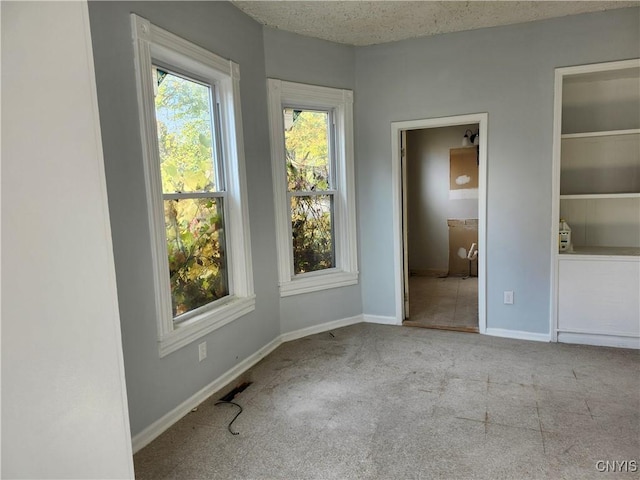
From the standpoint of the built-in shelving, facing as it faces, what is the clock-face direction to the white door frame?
The white door frame is roughly at 2 o'clock from the built-in shelving.

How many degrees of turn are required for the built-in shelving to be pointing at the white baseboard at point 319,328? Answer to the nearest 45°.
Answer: approximately 45° to its right

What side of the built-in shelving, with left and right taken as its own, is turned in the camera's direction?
front

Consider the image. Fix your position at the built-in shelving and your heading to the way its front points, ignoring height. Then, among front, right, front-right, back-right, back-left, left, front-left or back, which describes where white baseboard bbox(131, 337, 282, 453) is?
front-right

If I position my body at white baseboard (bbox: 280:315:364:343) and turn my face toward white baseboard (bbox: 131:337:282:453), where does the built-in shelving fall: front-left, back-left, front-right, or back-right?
back-left

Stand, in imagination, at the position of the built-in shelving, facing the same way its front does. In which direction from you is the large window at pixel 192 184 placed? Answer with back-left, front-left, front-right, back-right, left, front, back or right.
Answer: front-right
